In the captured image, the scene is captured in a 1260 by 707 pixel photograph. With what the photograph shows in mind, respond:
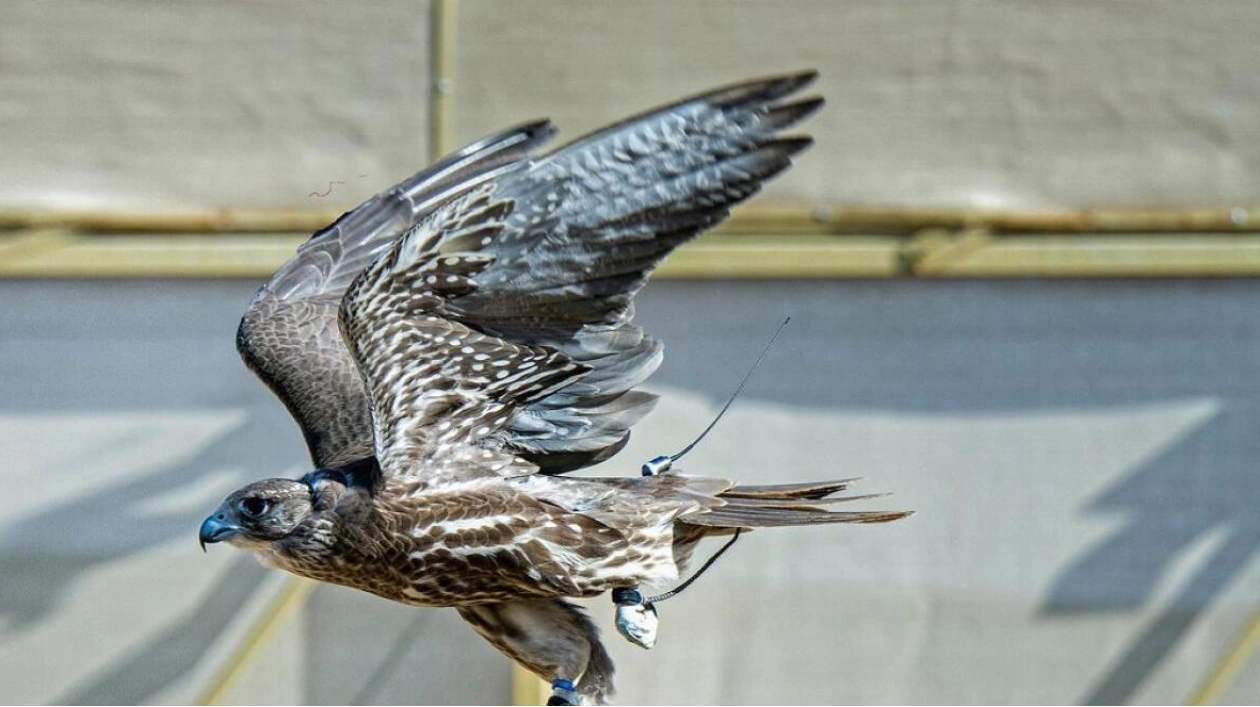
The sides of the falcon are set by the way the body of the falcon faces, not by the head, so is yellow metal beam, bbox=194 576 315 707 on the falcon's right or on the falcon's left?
on the falcon's right

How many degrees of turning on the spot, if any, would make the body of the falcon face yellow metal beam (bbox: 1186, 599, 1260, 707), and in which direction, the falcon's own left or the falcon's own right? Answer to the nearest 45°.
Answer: approximately 135° to the falcon's own right

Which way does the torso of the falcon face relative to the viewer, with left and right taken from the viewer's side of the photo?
facing to the left of the viewer

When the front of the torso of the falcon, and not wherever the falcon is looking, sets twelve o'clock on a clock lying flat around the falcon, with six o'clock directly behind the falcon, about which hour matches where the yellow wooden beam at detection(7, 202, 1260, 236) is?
The yellow wooden beam is roughly at 4 o'clock from the falcon.

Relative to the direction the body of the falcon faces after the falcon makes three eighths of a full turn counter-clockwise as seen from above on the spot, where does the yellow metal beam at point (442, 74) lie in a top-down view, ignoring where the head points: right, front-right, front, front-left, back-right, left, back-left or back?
back-left
